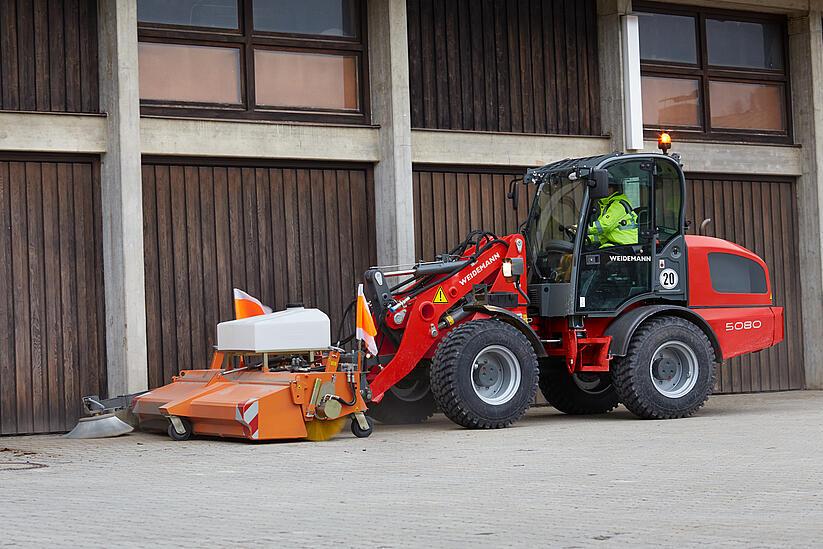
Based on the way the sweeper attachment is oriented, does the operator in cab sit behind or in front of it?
behind

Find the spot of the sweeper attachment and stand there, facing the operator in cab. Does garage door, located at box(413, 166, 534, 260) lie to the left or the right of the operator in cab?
left

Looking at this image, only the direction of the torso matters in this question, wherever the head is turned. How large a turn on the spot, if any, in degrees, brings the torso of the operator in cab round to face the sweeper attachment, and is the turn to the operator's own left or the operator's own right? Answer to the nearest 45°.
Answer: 0° — they already face it

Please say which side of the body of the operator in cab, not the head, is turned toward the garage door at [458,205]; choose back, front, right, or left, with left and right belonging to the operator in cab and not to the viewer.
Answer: right

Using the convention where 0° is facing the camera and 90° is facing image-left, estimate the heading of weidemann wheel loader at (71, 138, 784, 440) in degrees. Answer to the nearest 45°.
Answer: approximately 45°

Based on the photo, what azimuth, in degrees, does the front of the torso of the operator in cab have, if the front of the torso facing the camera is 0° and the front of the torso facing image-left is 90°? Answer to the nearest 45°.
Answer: approximately 45°

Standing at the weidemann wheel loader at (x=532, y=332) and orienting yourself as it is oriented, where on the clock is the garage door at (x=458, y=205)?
The garage door is roughly at 4 o'clock from the weidemann wheel loader.
